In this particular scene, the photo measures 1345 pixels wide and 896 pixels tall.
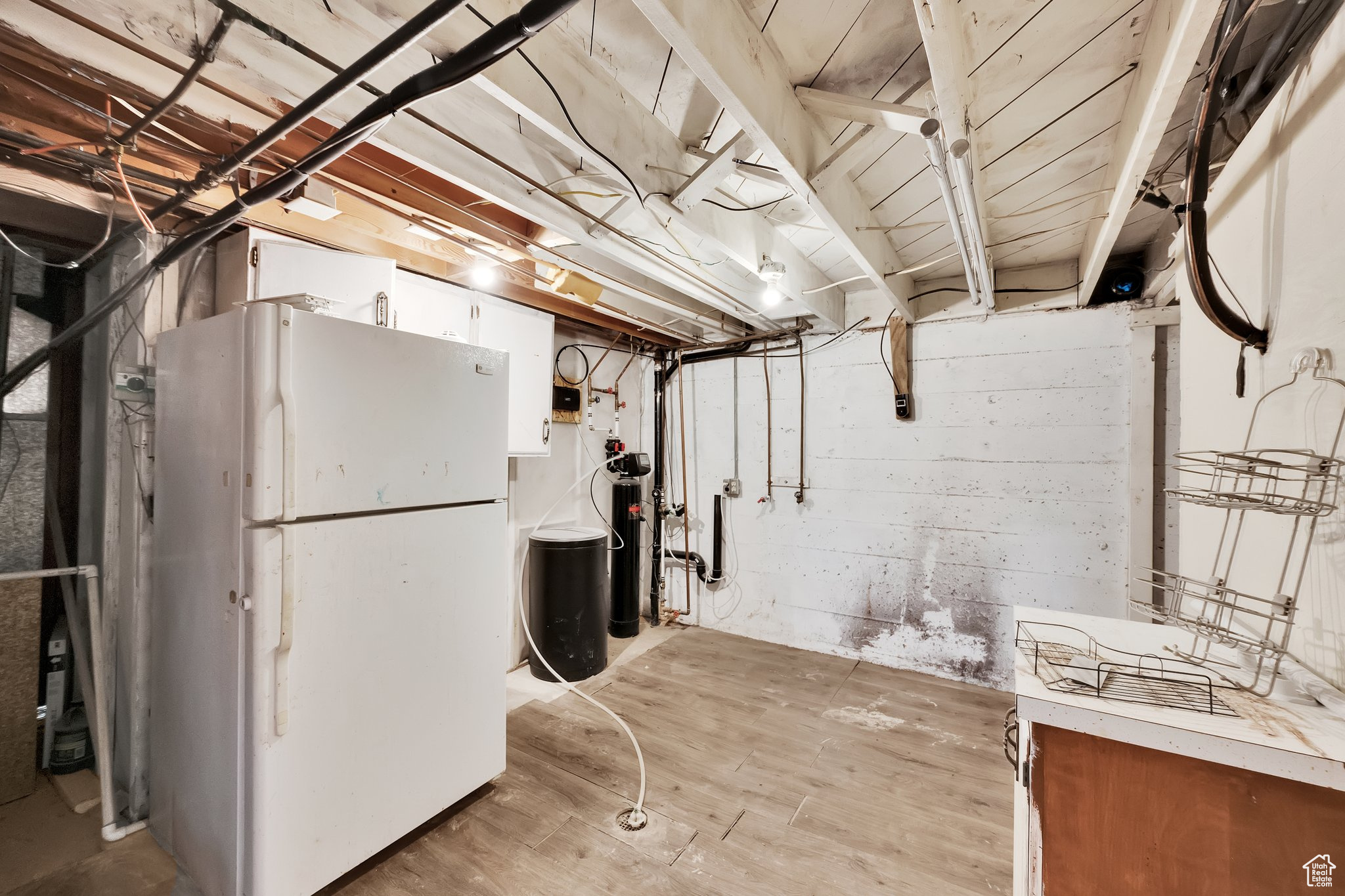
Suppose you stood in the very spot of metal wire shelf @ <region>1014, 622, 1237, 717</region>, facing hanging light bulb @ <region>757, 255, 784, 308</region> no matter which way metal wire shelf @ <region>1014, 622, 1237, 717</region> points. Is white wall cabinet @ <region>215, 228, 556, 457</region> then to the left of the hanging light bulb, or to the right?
left

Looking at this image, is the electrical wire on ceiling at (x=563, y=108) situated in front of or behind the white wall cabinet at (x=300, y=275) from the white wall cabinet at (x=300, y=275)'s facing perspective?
in front

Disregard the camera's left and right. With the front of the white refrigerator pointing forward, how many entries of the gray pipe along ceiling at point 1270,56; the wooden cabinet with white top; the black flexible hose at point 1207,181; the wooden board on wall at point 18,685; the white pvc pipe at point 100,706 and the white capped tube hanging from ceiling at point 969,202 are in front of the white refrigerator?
4

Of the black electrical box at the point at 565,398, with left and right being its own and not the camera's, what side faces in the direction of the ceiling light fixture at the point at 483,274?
right

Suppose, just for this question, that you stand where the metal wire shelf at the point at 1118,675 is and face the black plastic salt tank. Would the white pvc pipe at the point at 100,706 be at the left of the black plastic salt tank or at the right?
left

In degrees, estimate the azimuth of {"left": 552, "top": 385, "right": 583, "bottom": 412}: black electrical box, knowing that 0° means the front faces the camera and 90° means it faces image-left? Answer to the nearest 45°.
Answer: approximately 315°

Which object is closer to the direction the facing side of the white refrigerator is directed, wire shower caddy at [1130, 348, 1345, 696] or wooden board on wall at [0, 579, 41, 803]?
the wire shower caddy
